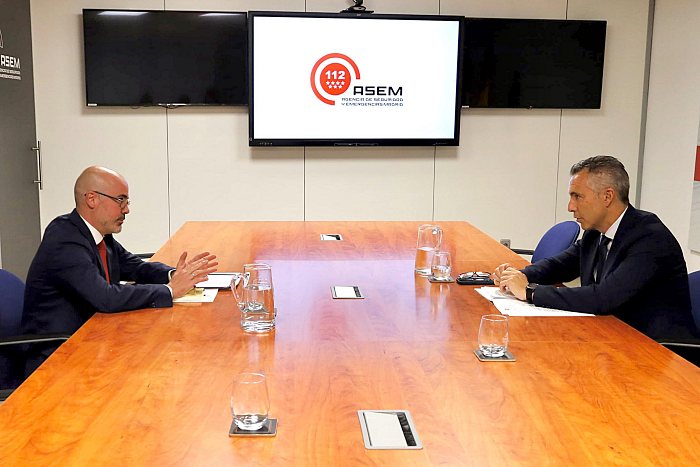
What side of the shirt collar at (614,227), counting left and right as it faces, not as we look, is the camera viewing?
left

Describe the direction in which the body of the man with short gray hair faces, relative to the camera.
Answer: to the viewer's left

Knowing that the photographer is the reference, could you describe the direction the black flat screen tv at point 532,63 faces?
facing the viewer

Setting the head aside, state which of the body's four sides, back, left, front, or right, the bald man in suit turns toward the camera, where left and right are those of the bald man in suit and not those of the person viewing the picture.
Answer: right

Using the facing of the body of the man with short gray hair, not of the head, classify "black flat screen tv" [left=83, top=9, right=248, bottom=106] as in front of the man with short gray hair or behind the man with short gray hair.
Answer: in front

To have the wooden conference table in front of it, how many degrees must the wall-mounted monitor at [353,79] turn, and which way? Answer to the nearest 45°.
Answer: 0° — it already faces it

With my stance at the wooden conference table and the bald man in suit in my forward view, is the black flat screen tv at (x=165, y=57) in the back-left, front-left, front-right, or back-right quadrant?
front-right

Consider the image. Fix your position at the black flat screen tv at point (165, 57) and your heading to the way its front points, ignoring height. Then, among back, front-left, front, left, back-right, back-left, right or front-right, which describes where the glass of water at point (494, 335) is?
front

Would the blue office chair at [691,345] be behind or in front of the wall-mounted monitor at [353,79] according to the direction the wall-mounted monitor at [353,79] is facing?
in front

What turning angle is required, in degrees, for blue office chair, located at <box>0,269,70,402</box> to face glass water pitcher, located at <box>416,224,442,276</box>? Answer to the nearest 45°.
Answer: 0° — it already faces it

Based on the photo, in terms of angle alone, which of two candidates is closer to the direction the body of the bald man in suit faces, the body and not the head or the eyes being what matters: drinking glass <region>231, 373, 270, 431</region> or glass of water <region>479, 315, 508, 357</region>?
the glass of water

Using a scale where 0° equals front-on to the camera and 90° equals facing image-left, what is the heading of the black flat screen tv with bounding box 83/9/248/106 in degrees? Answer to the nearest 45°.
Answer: approximately 0°

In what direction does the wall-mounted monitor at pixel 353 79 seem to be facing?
toward the camera

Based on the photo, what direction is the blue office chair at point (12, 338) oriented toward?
to the viewer's right

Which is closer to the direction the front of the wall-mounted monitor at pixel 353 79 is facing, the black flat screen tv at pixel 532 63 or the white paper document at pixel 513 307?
the white paper document

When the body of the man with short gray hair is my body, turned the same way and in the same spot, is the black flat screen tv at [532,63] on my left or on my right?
on my right

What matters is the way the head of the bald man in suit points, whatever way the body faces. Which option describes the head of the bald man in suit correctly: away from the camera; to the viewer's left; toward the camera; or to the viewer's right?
to the viewer's right

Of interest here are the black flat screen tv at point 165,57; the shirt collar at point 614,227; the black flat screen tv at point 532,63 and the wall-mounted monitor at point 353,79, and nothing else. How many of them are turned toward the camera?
3
